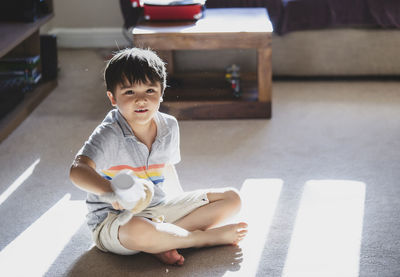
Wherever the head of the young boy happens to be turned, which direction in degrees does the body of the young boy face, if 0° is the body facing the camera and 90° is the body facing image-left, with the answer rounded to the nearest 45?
approximately 315°

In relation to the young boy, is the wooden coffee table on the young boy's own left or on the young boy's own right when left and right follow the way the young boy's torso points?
on the young boy's own left

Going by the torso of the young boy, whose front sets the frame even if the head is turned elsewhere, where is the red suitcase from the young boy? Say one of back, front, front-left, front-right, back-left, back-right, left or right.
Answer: back-left

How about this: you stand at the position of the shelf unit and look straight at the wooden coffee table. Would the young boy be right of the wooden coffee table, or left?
right
